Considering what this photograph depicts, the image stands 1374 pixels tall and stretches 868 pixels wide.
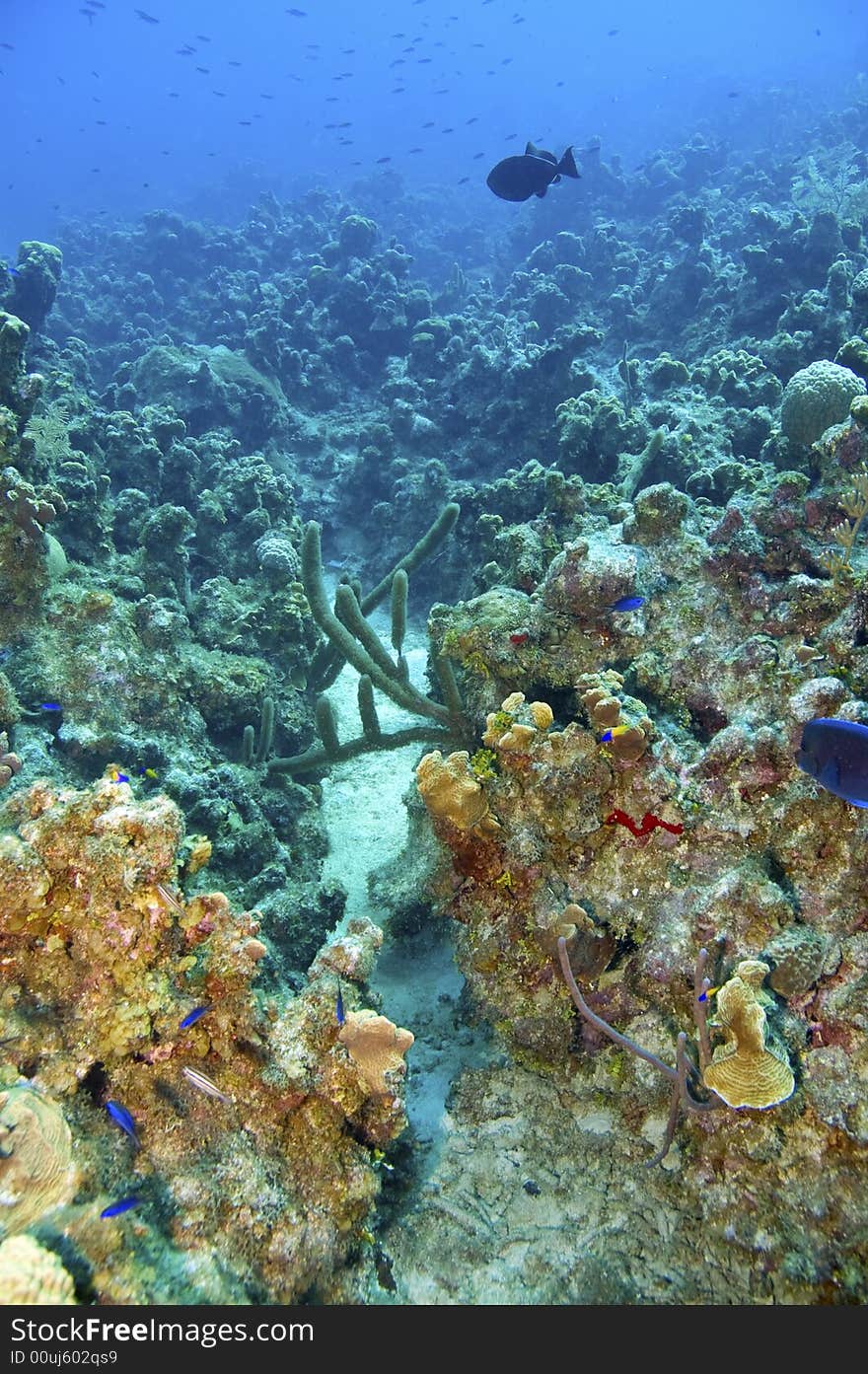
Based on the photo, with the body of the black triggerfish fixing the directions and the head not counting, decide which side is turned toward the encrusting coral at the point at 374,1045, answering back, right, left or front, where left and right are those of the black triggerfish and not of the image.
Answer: left

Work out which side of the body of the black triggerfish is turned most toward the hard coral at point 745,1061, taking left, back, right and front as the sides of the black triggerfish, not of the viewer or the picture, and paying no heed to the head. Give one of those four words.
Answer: left

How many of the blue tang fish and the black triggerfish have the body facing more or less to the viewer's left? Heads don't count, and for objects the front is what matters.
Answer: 2

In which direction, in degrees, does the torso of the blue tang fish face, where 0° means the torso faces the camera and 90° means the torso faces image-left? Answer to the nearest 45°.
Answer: approximately 90°

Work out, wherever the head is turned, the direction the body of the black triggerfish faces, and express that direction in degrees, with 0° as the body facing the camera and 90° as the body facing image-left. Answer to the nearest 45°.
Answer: approximately 90°

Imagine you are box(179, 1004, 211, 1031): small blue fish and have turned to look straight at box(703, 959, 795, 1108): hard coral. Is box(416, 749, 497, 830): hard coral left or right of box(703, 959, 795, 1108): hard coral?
left

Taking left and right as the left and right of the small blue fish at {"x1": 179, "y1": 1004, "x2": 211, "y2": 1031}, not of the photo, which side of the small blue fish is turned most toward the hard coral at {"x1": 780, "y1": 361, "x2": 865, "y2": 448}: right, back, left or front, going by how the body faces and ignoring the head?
back
